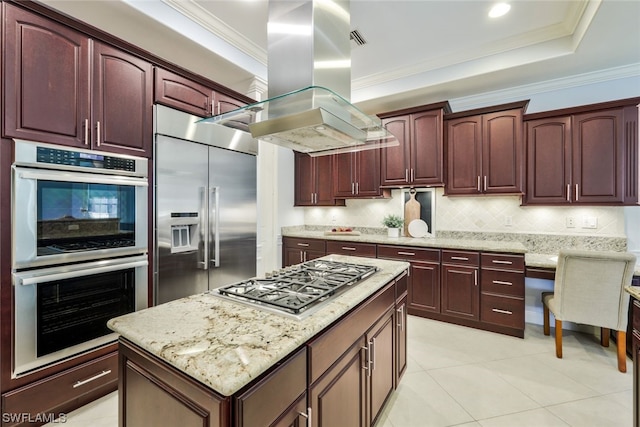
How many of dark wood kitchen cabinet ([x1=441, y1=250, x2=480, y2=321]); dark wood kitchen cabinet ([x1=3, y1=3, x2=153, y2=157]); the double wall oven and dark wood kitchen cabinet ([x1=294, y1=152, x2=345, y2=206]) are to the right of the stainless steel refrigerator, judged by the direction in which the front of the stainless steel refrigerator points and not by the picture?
2

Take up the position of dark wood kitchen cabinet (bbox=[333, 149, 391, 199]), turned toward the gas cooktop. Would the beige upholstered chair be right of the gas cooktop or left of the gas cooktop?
left

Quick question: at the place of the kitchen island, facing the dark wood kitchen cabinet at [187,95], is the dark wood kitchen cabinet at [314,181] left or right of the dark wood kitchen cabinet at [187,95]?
right

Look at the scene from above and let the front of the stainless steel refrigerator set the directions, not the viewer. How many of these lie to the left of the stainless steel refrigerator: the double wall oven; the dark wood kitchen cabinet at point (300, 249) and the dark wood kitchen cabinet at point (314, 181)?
2

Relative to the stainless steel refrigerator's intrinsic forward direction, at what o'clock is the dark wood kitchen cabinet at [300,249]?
The dark wood kitchen cabinet is roughly at 9 o'clock from the stainless steel refrigerator.

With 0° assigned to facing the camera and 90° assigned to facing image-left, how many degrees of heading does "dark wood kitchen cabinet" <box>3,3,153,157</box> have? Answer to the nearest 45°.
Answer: approximately 315°
